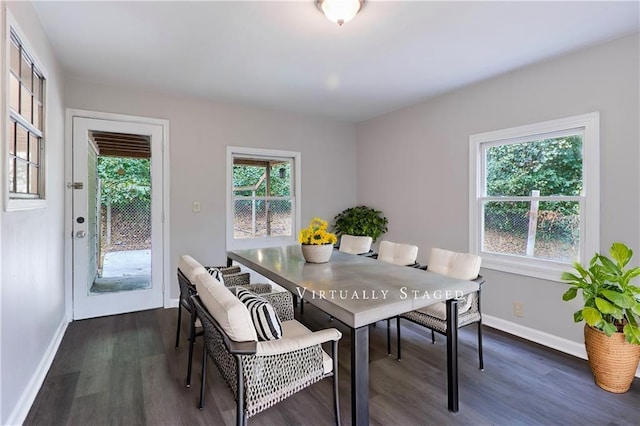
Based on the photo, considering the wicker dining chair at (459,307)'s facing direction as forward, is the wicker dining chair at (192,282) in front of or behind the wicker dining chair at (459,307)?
in front

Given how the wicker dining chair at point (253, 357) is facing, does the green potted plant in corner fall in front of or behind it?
in front

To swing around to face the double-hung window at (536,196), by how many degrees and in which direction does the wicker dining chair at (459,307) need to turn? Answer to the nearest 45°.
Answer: approximately 180°

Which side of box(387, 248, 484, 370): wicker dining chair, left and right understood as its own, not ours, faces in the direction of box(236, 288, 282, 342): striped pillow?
front

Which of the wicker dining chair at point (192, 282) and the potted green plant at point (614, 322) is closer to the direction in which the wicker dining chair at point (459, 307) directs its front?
the wicker dining chair

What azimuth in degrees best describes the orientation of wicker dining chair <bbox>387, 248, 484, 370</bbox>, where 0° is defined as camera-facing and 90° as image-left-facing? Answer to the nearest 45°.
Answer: approximately 45°

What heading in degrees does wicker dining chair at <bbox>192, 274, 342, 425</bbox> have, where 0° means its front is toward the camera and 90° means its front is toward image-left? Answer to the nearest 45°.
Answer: approximately 225°

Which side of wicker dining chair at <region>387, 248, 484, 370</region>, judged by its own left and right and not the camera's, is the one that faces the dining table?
front

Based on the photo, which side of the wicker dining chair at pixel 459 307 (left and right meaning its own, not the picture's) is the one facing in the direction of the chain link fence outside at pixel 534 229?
back

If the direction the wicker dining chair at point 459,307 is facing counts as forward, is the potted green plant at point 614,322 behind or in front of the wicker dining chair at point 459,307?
behind
